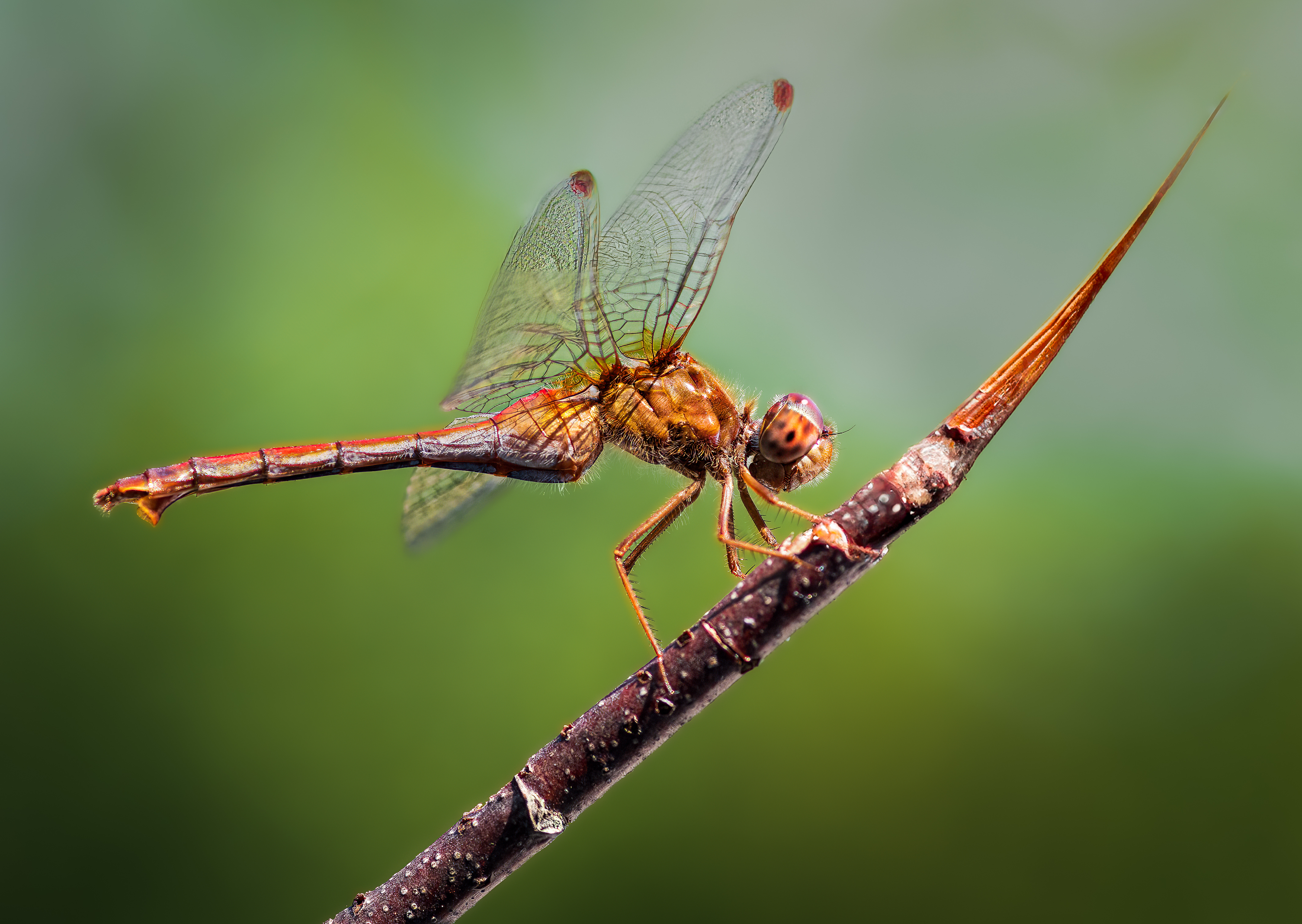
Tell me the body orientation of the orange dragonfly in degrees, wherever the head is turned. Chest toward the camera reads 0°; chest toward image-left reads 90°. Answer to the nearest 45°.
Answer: approximately 270°
